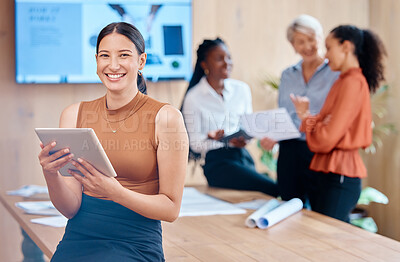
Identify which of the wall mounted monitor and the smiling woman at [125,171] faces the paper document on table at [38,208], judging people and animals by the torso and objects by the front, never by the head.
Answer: the wall mounted monitor

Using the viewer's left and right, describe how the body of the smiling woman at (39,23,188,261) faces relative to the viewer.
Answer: facing the viewer and to the left of the viewer

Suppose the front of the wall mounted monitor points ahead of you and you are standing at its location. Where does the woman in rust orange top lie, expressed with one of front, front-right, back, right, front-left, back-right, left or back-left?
front-left

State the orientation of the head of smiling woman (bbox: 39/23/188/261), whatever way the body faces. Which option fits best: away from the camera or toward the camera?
toward the camera

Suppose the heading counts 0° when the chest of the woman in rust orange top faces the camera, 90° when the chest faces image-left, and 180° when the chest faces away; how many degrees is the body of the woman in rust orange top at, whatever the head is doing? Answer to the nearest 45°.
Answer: approximately 90°

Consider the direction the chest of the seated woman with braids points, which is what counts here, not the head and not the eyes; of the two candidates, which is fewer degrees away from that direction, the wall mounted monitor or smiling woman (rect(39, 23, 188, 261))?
the smiling woman

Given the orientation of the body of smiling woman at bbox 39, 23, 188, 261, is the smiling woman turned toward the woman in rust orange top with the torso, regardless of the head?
no

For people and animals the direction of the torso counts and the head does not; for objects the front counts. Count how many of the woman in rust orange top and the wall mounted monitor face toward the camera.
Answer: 1

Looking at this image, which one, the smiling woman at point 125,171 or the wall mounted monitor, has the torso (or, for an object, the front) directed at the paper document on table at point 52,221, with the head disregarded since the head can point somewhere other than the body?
the wall mounted monitor

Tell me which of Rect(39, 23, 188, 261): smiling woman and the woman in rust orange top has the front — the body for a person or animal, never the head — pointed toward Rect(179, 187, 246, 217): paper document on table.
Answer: the woman in rust orange top

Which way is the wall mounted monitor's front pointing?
toward the camera

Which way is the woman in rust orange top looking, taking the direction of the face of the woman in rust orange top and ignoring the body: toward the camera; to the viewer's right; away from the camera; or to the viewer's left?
to the viewer's left

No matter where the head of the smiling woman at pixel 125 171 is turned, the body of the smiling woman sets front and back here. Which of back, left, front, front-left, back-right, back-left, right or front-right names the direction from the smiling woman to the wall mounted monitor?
back-right

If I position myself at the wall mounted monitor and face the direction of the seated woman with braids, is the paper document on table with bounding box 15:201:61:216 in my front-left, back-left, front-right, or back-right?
front-right
